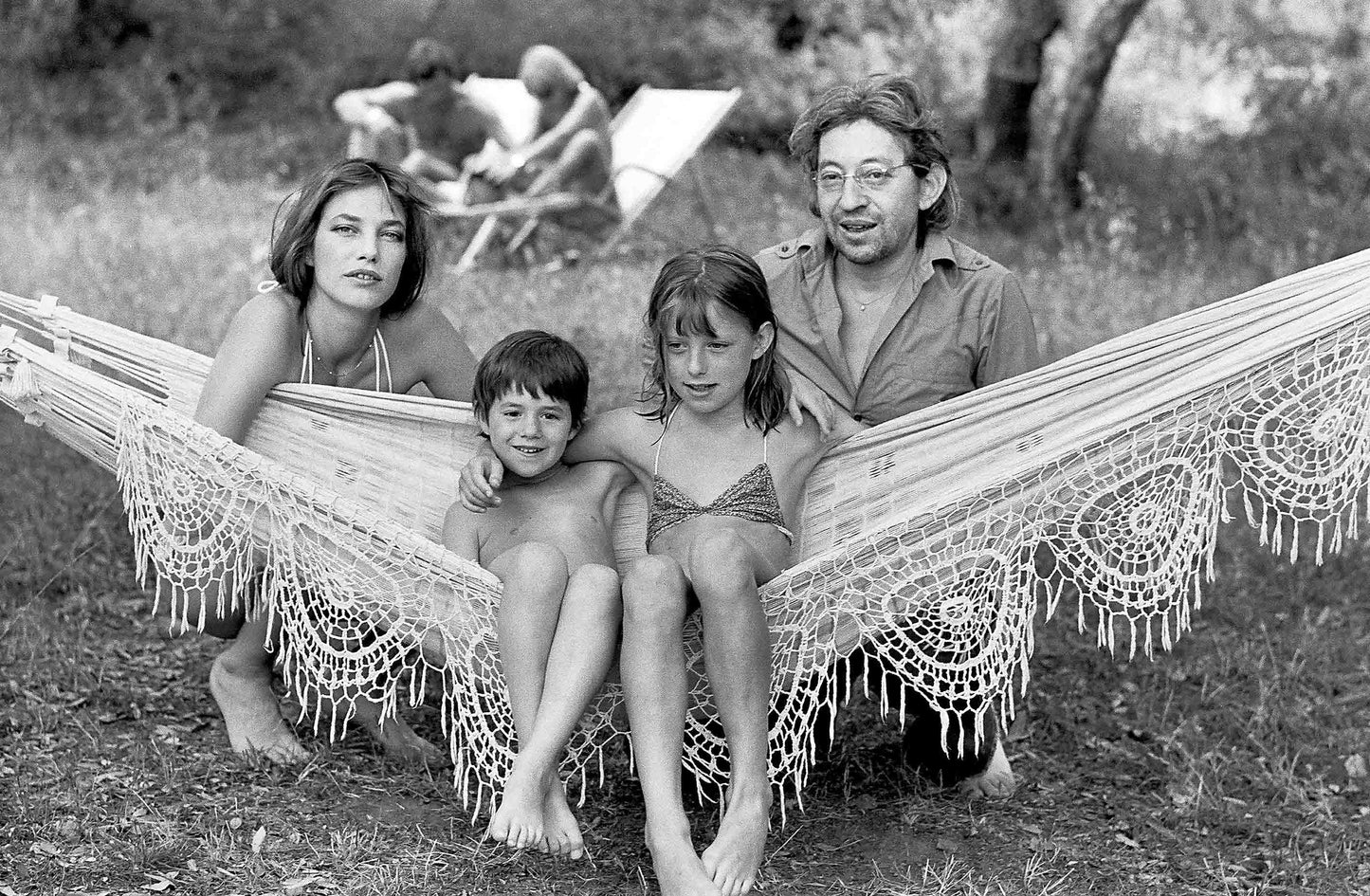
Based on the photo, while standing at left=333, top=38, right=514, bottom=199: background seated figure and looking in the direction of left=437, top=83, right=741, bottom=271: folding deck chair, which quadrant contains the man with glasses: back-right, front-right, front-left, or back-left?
front-right

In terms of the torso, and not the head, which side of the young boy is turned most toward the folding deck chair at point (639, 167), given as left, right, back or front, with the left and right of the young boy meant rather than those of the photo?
back

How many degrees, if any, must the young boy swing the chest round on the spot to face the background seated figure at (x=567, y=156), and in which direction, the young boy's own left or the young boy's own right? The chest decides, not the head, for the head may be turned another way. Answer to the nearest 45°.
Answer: approximately 180°

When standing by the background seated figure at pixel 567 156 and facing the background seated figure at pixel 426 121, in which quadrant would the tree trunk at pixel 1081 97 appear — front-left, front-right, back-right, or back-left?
back-right

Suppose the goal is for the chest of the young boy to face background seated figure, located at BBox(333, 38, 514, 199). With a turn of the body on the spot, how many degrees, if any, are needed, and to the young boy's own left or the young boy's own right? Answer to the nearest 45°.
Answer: approximately 180°

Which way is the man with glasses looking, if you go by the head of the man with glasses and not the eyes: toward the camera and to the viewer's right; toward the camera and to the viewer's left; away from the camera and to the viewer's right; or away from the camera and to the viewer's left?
toward the camera and to the viewer's left

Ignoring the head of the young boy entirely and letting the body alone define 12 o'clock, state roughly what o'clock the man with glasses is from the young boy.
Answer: The man with glasses is roughly at 8 o'clock from the young boy.

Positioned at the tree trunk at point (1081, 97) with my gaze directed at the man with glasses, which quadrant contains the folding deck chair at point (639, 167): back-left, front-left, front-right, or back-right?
front-right

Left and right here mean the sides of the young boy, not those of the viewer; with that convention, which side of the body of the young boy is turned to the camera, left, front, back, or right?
front

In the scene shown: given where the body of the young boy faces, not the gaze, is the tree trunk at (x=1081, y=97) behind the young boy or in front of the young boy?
behind

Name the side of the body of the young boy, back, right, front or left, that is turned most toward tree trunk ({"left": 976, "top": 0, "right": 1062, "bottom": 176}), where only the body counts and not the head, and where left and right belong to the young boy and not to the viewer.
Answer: back
